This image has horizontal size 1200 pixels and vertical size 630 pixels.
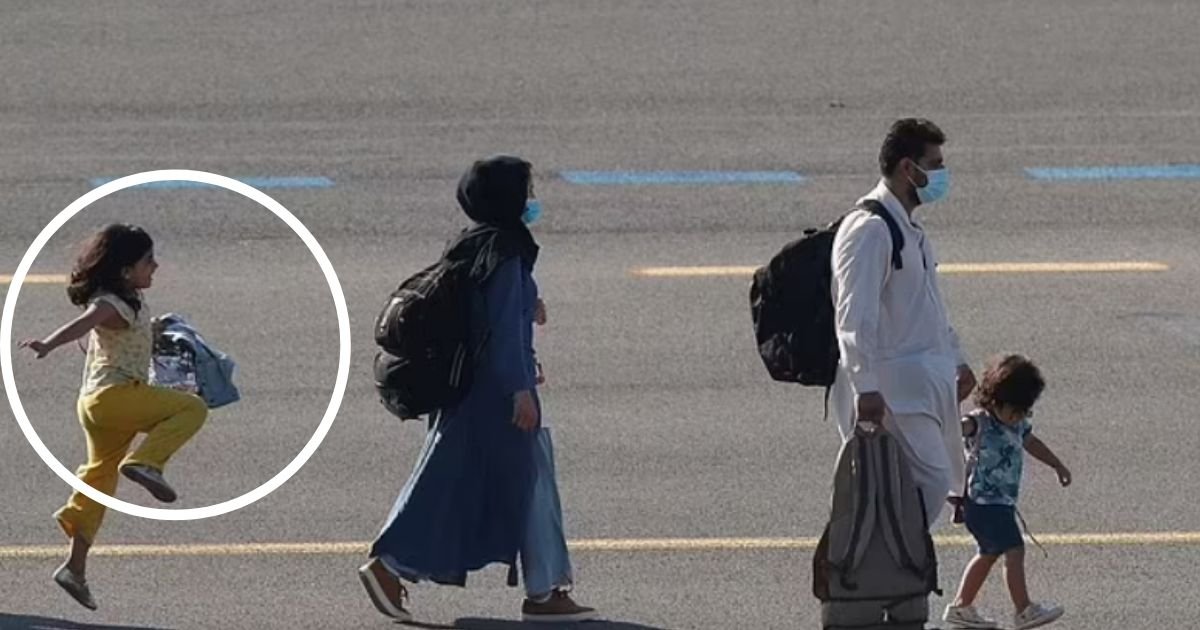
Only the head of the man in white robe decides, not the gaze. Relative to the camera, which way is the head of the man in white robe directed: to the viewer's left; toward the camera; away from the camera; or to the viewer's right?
to the viewer's right

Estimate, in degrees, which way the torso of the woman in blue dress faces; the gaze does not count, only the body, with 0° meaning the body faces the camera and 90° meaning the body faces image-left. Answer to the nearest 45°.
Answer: approximately 270°

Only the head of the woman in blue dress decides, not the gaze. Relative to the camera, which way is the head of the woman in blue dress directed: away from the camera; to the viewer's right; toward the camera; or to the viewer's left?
to the viewer's right

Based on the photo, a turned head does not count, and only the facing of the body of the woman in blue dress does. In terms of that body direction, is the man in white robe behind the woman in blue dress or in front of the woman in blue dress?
in front
